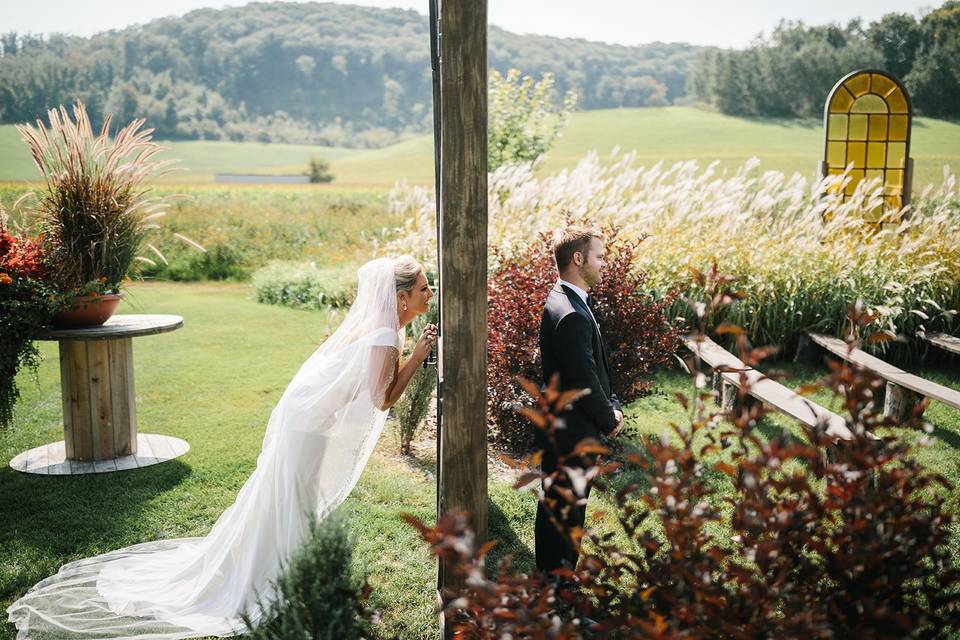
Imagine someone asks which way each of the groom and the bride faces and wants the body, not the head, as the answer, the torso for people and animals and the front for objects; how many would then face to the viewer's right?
2

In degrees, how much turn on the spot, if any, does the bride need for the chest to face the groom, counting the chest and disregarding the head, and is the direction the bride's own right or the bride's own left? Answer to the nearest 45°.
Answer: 0° — they already face them

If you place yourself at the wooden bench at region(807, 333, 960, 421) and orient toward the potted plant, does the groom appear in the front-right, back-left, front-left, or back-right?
front-left

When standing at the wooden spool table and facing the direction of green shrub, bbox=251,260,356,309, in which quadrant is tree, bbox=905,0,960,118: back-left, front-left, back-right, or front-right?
front-right

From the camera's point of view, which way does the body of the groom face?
to the viewer's right

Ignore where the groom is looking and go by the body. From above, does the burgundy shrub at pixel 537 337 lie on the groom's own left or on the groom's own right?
on the groom's own left

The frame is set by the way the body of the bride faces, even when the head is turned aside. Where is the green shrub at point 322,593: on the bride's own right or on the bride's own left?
on the bride's own right

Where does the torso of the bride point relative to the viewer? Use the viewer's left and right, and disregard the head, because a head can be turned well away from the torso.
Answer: facing to the right of the viewer

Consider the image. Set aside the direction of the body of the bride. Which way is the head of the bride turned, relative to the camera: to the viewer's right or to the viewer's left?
to the viewer's right

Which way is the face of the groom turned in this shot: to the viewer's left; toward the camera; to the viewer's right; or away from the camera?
to the viewer's right

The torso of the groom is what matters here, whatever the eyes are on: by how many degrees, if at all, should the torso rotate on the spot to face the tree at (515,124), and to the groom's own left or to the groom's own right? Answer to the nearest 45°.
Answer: approximately 90° to the groom's own left

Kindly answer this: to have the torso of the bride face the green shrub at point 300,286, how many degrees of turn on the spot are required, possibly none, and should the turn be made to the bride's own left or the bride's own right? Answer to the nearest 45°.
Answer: approximately 90° to the bride's own left

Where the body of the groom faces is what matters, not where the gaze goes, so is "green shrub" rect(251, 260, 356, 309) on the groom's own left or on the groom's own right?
on the groom's own left
